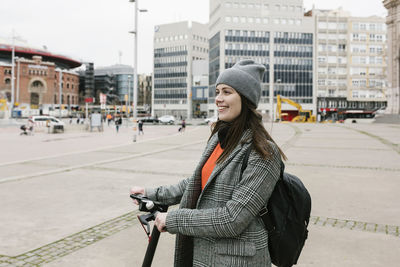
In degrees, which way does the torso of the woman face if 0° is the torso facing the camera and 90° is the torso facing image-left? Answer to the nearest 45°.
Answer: approximately 45°
